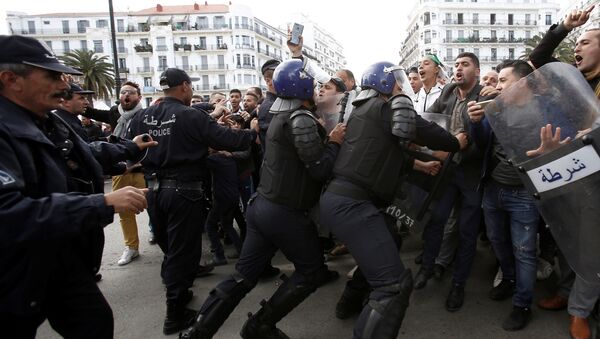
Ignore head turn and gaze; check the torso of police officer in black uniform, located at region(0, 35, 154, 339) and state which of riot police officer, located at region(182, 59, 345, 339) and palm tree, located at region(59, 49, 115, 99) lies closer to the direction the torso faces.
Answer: the riot police officer

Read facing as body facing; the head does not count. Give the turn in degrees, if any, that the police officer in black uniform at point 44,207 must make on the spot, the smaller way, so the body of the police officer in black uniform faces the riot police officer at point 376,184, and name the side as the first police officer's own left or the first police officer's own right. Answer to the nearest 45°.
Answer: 0° — they already face them

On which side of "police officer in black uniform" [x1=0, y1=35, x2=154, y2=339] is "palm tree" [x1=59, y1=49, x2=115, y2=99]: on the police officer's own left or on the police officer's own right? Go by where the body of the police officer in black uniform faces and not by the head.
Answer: on the police officer's own left

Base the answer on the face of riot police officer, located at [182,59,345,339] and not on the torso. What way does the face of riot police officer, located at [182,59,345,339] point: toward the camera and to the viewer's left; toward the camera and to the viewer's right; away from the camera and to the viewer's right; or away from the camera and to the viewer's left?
away from the camera and to the viewer's right

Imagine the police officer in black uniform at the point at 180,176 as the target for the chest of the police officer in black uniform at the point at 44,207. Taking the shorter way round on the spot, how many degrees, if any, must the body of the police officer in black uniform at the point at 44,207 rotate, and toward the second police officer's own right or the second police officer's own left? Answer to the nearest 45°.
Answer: approximately 45° to the second police officer's own left

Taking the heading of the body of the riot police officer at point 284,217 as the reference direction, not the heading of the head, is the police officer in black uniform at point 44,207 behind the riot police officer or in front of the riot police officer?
behind

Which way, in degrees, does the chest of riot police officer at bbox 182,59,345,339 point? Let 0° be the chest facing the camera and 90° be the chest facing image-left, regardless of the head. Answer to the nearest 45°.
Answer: approximately 225°

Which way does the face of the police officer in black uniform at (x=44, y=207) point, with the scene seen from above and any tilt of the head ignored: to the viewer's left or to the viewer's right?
to the viewer's right

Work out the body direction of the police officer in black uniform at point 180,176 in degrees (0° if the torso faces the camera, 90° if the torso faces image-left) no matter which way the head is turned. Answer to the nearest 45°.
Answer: approximately 225°

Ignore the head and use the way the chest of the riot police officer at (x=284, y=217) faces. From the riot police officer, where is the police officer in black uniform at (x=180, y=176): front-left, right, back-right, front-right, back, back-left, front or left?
left

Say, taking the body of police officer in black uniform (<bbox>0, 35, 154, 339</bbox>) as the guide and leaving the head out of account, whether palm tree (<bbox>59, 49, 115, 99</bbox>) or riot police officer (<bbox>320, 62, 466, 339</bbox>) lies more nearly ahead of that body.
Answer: the riot police officer

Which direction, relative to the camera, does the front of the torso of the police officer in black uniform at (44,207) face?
to the viewer's right

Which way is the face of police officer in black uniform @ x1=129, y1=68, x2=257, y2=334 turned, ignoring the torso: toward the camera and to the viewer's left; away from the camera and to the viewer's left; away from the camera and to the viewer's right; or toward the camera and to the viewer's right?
away from the camera and to the viewer's right

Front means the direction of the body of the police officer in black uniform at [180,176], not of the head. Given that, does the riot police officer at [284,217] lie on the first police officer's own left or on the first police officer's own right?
on the first police officer's own right

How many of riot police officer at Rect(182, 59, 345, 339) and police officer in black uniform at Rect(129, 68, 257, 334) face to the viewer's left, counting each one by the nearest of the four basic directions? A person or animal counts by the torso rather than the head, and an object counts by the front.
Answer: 0
